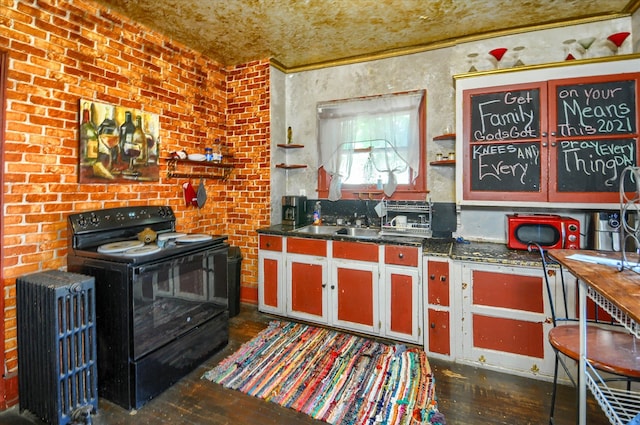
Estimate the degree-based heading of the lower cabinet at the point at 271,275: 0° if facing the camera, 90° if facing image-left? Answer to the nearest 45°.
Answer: approximately 45°

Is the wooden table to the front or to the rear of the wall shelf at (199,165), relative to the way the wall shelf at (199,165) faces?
to the front

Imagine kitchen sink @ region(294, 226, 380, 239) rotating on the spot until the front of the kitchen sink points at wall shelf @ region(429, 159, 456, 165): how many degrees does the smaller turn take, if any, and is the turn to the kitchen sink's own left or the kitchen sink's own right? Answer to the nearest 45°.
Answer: approximately 90° to the kitchen sink's own left

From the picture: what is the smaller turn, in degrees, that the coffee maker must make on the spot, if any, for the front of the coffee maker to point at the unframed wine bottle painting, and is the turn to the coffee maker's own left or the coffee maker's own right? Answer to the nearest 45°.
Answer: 0° — it already faces it

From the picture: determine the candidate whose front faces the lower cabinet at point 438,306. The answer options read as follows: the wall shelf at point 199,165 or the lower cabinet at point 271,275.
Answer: the wall shelf

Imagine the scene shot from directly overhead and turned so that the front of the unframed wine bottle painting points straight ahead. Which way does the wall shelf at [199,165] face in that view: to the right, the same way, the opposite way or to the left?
the same way

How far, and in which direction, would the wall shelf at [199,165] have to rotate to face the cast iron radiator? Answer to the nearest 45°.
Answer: approximately 90° to its right

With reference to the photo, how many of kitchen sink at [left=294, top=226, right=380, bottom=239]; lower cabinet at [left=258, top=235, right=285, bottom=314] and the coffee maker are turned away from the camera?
0

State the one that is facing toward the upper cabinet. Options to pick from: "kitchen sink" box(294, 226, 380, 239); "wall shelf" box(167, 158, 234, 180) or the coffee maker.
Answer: the wall shelf

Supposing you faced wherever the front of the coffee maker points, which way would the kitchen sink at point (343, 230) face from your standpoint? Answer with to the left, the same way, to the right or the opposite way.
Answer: the same way

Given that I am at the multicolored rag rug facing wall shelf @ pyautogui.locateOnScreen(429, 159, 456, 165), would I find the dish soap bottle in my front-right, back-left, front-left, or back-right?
front-left

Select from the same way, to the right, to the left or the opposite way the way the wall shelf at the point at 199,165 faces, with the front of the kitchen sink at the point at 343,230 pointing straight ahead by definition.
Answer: to the left

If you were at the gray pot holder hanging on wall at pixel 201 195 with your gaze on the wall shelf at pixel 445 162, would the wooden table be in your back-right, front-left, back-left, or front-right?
front-right

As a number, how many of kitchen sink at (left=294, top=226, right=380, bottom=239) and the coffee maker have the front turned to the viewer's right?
0

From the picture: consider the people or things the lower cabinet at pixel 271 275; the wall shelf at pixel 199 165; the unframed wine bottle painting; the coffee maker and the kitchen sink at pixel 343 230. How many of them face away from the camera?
0

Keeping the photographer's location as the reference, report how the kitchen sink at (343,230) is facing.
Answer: facing the viewer and to the left of the viewer

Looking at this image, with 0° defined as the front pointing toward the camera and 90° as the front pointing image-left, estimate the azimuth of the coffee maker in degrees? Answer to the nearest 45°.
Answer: approximately 45°

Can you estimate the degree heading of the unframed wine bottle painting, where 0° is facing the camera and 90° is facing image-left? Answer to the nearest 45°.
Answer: approximately 315°

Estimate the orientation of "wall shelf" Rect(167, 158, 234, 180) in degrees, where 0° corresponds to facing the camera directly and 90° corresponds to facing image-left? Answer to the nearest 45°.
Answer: approximately 315°

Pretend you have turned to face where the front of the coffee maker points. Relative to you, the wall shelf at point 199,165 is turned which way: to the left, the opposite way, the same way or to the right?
to the left

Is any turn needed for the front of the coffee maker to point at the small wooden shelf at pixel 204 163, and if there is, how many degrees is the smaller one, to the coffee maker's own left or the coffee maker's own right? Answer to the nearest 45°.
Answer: approximately 45° to the coffee maker's own right

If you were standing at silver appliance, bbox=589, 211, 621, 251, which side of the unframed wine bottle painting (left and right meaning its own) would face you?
front
